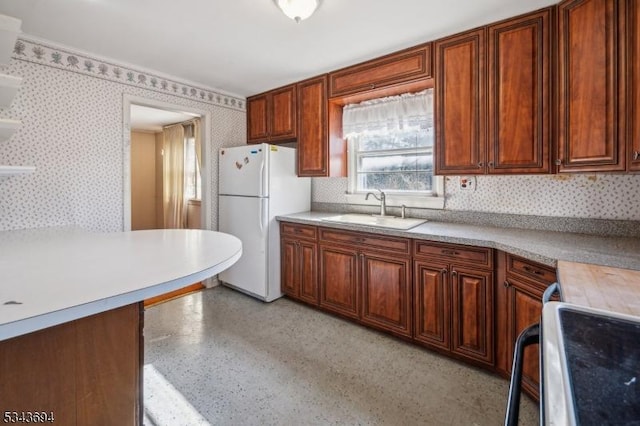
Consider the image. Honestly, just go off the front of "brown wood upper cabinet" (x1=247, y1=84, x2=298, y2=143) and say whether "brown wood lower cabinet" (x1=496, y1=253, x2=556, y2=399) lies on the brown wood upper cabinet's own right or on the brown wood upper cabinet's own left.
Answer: on the brown wood upper cabinet's own left

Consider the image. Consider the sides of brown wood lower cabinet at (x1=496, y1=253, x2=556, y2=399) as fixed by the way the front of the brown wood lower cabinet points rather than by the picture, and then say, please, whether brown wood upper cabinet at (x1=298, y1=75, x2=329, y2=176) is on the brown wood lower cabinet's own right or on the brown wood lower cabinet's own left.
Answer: on the brown wood lower cabinet's own right

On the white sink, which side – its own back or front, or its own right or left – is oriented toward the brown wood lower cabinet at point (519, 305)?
left

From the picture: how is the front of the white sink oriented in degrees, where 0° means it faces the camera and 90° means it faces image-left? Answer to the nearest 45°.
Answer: approximately 45°

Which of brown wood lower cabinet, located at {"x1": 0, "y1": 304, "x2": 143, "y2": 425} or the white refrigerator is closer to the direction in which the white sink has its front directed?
the brown wood lower cabinet

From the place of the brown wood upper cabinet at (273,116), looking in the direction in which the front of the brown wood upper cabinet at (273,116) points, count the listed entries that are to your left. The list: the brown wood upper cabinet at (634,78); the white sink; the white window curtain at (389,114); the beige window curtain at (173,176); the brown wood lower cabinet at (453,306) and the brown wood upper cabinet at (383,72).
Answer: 5
